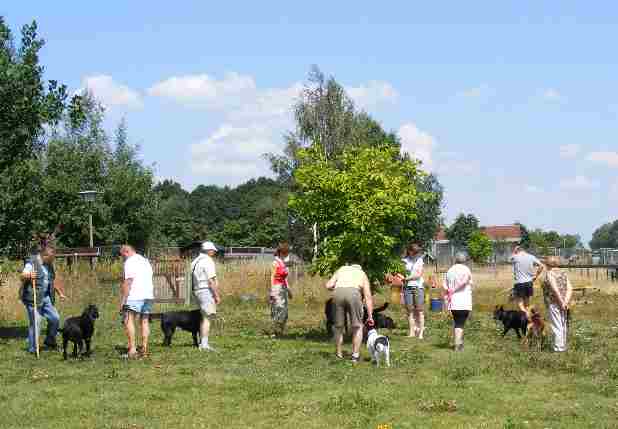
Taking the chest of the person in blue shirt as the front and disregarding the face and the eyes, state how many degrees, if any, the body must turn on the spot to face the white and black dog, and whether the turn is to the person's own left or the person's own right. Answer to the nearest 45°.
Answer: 0° — they already face it

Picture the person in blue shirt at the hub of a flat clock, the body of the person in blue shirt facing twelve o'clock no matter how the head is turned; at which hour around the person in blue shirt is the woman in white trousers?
The woman in white trousers is roughly at 11 o'clock from the person in blue shirt.

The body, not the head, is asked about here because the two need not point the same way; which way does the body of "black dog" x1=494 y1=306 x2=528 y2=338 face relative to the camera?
to the viewer's left
